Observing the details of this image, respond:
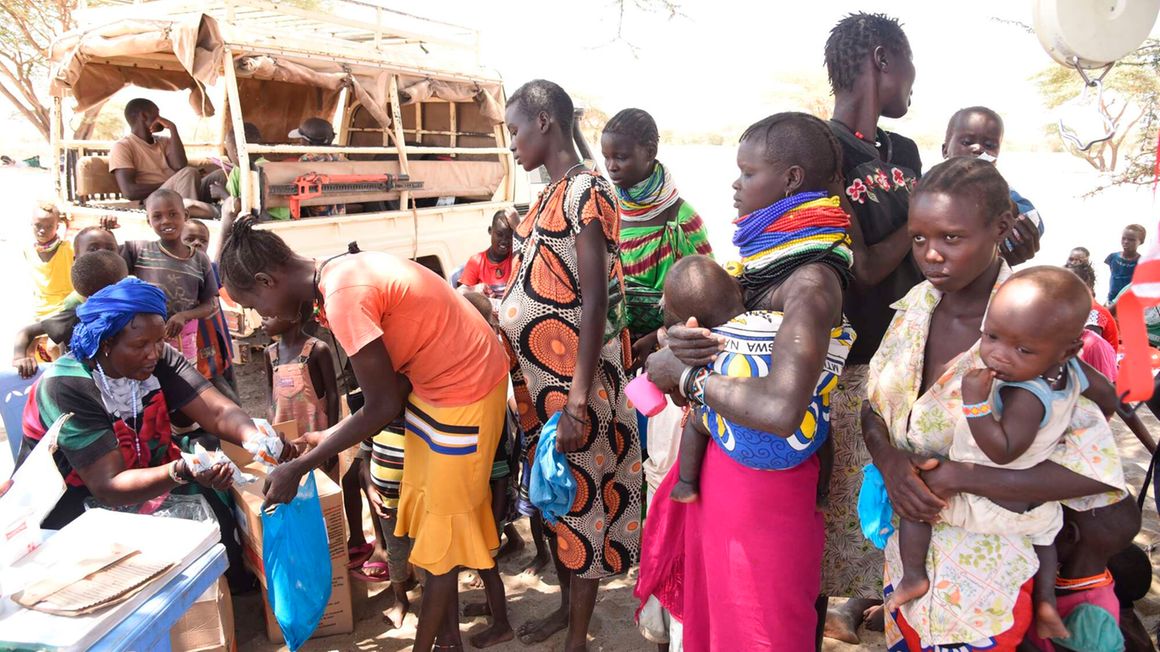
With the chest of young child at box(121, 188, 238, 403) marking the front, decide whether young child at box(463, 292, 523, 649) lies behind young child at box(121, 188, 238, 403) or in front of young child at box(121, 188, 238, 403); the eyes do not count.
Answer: in front

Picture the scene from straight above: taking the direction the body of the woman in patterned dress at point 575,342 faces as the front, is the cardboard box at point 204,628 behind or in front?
in front

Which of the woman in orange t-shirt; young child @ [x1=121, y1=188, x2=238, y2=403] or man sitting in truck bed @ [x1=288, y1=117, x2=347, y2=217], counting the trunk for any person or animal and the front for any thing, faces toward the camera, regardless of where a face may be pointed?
the young child

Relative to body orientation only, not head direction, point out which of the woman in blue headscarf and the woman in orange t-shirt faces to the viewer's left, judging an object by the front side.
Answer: the woman in orange t-shirt

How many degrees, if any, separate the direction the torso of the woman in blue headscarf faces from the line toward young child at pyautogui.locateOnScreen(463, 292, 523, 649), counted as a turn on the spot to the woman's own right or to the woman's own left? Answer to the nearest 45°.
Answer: approximately 45° to the woman's own left

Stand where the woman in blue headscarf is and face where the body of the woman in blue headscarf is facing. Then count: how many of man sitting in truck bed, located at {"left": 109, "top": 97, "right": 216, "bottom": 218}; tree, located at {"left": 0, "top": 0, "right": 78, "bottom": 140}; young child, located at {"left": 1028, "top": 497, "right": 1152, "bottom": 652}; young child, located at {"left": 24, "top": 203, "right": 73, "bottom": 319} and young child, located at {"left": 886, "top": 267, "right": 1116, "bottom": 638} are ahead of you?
2

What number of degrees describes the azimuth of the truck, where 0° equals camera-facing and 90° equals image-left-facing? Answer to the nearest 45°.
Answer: approximately 225°

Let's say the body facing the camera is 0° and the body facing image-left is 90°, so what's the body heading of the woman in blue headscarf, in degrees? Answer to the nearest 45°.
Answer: approximately 315°

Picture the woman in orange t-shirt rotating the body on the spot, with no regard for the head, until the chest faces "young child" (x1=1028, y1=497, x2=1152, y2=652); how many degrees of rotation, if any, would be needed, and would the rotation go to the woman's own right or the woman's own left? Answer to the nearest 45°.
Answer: approximately 135° to the woman's own left

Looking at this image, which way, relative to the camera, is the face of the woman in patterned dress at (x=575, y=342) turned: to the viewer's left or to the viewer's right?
to the viewer's left
